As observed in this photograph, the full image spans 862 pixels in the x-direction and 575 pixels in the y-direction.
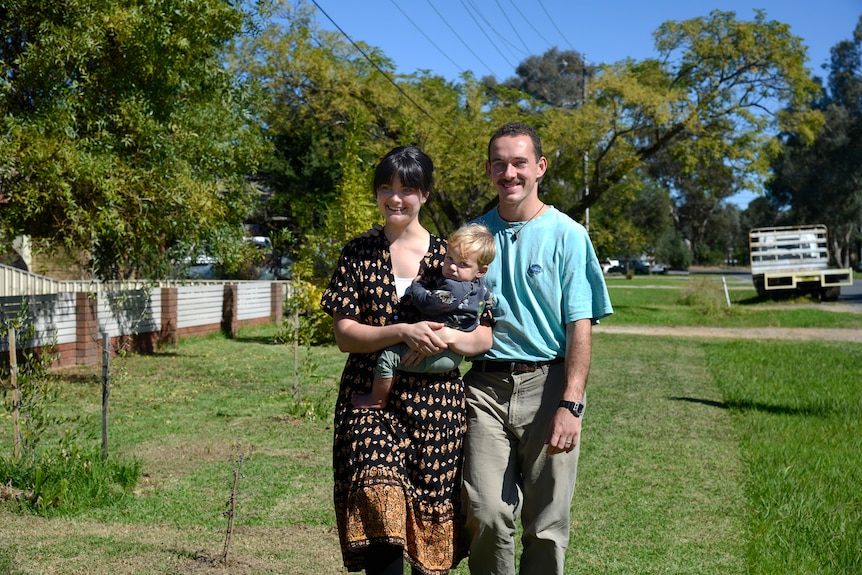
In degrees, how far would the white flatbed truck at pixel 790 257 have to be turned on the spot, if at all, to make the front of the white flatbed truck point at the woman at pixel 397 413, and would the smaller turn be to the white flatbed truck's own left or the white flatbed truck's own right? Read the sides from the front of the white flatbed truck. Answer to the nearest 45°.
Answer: approximately 180°

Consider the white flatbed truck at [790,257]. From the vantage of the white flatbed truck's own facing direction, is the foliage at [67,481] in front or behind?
behind

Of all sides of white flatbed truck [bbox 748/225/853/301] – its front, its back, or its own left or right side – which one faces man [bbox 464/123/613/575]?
back

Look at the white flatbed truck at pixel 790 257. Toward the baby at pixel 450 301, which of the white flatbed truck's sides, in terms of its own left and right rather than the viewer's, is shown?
back

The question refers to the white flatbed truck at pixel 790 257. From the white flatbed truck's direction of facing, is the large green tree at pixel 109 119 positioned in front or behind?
behind

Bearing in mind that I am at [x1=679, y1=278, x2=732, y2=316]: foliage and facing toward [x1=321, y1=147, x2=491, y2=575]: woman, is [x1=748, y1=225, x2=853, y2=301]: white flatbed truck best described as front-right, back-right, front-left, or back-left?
back-left

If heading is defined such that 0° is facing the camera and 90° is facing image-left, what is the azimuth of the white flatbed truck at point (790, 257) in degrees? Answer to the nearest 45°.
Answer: approximately 180°
